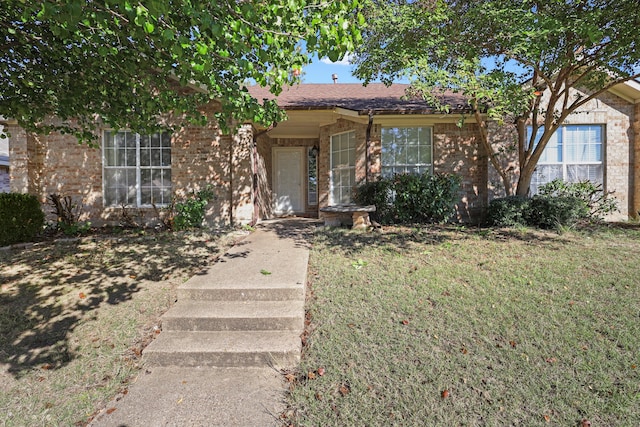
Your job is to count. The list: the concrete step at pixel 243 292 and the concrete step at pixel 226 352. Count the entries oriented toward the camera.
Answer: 2

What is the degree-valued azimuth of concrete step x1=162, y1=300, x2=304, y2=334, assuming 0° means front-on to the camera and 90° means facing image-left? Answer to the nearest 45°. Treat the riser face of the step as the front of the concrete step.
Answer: approximately 0°

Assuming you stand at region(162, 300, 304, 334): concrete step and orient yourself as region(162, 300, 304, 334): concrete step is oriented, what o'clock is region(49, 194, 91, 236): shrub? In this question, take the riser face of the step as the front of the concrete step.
The shrub is roughly at 5 o'clock from the concrete step.

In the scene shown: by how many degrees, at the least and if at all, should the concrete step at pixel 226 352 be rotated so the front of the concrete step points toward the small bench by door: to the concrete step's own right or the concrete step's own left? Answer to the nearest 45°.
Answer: approximately 135° to the concrete step's own left

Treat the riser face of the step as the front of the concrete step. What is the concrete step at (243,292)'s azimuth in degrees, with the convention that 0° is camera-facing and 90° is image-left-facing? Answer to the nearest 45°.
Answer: approximately 0°

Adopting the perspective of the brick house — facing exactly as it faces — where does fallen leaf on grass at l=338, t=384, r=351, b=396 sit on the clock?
The fallen leaf on grass is roughly at 12 o'clock from the brick house.
